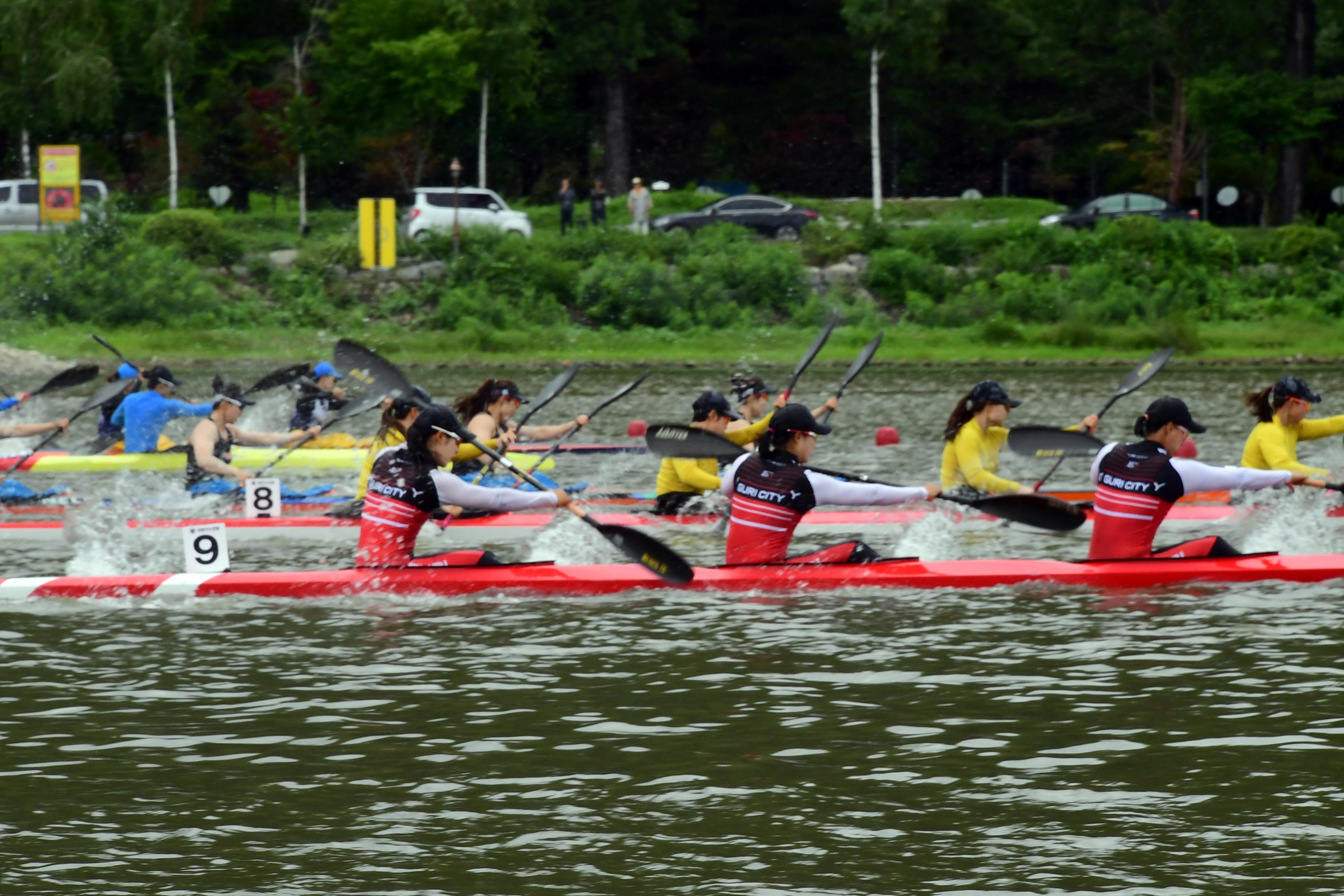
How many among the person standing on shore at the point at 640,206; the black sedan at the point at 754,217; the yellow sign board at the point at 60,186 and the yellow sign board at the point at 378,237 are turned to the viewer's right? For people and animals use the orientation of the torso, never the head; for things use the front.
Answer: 0

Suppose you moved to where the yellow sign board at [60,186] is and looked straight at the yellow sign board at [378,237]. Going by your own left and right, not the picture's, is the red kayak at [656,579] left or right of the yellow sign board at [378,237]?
right

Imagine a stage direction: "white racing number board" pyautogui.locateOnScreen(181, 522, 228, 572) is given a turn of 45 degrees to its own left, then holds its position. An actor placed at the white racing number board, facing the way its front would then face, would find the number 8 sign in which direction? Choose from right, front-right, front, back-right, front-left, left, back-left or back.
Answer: back-left

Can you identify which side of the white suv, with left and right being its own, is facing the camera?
right

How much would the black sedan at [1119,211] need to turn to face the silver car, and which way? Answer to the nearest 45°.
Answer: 0° — it already faces it

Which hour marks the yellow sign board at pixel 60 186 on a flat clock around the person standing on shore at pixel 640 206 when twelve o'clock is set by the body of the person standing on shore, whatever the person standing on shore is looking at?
The yellow sign board is roughly at 3 o'clock from the person standing on shore.

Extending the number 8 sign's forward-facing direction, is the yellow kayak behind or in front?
behind

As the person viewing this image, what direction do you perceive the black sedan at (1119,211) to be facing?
facing to the left of the viewer

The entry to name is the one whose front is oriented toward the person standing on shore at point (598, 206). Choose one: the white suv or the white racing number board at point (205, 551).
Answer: the white suv

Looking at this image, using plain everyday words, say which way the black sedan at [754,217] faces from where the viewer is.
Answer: facing to the left of the viewer

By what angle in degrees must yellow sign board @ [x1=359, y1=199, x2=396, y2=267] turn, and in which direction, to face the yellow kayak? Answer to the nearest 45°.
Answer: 0° — it already faces it

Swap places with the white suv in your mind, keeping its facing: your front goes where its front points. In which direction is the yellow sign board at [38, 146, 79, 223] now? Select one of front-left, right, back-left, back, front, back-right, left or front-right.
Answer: back

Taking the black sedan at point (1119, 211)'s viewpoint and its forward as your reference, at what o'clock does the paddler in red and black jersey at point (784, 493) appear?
The paddler in red and black jersey is roughly at 9 o'clock from the black sedan.

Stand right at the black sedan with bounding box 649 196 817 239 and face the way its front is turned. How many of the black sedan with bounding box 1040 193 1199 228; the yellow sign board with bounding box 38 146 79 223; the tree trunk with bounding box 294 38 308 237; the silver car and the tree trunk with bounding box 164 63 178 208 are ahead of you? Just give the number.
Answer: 4

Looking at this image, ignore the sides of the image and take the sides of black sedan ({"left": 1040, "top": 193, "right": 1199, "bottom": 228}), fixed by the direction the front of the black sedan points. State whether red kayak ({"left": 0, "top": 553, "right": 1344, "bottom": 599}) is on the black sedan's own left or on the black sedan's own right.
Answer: on the black sedan's own left

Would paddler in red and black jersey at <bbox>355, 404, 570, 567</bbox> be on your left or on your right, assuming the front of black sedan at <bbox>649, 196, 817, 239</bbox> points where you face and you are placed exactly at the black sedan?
on your left

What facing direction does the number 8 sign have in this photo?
toward the camera

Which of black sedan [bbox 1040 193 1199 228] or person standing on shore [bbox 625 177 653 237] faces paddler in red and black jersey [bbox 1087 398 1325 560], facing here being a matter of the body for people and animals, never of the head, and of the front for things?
the person standing on shore

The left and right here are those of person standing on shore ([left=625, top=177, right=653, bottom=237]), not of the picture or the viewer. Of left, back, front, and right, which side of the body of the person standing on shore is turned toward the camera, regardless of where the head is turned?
front

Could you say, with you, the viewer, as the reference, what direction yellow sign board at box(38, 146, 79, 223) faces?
facing the viewer

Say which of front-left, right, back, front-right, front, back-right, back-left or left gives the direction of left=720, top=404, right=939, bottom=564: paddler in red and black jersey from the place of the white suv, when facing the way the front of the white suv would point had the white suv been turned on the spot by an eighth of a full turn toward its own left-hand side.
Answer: back-right

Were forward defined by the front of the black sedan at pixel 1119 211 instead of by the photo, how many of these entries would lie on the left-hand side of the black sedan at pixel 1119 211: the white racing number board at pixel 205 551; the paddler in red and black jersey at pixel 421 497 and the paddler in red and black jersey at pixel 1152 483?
3
